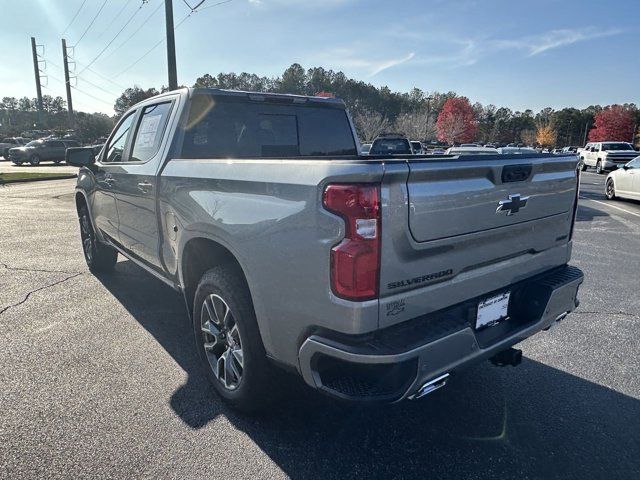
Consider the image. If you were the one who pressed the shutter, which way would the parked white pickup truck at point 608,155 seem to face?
facing the viewer and to the right of the viewer

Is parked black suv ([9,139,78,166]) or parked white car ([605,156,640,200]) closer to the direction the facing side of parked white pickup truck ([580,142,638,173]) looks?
the parked white car

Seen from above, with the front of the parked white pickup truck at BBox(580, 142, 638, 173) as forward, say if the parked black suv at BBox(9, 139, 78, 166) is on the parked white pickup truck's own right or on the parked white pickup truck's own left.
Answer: on the parked white pickup truck's own right

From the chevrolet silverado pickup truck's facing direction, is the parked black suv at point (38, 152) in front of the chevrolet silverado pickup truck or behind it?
in front

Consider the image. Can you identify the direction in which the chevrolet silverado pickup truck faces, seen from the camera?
facing away from the viewer and to the left of the viewer

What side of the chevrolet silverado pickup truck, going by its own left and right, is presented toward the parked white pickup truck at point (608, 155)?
right

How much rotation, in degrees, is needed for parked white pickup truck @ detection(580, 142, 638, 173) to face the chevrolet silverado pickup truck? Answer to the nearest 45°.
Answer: approximately 45° to its right

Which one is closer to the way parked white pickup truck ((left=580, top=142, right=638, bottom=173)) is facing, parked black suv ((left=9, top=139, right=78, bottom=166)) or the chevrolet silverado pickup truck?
the chevrolet silverado pickup truck

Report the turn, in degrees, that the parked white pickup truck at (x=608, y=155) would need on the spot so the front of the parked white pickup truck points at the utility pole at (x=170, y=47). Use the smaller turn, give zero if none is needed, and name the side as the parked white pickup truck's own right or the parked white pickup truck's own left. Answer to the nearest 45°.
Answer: approximately 90° to the parked white pickup truck's own right
